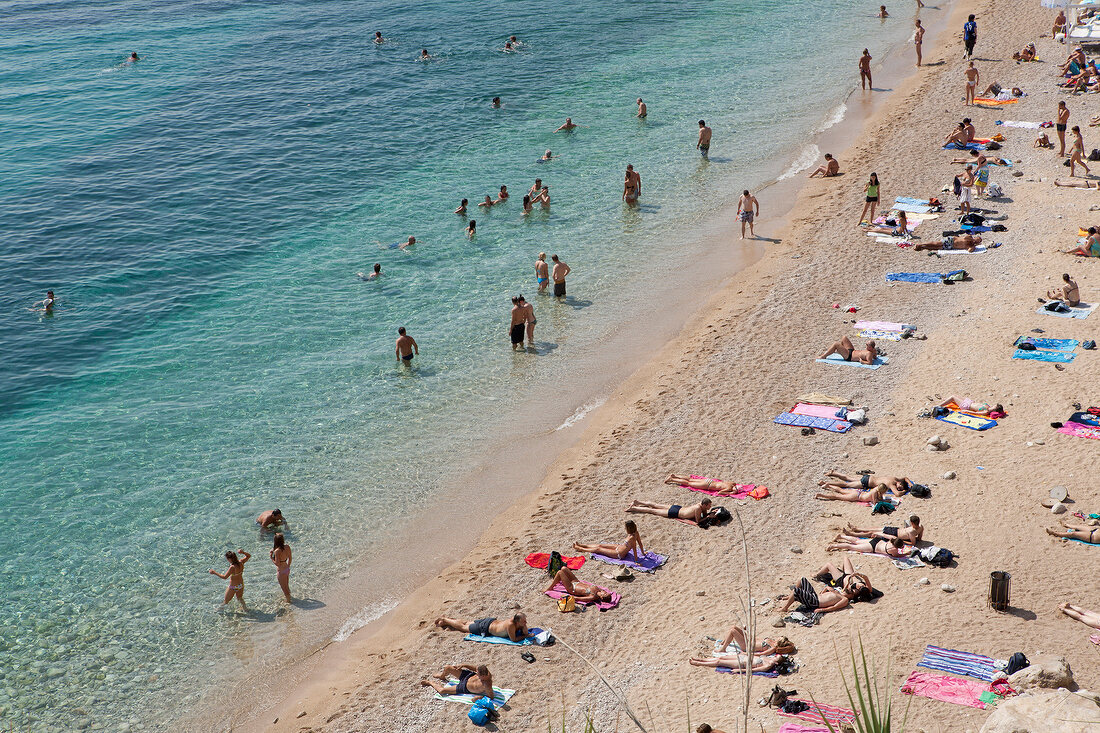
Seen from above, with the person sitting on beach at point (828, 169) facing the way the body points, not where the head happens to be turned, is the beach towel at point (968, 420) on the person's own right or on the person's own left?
on the person's own left

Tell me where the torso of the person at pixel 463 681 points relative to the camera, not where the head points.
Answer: to the viewer's left

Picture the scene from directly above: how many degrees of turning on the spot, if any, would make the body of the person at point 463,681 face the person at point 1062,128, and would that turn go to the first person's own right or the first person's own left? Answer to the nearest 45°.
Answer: approximately 135° to the first person's own right

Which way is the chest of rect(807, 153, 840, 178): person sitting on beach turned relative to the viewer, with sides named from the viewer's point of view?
facing to the left of the viewer

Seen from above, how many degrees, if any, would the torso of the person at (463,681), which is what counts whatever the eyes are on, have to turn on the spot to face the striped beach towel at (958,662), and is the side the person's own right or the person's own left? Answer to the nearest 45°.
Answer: approximately 180°
